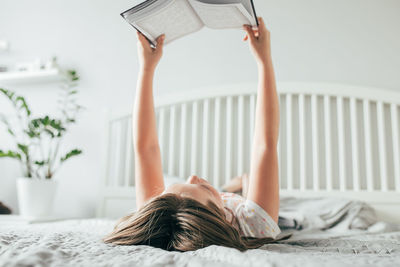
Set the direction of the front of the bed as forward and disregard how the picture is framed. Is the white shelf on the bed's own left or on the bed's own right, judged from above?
on the bed's own right

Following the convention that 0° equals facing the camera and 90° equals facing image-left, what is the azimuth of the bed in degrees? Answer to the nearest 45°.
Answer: approximately 0°
